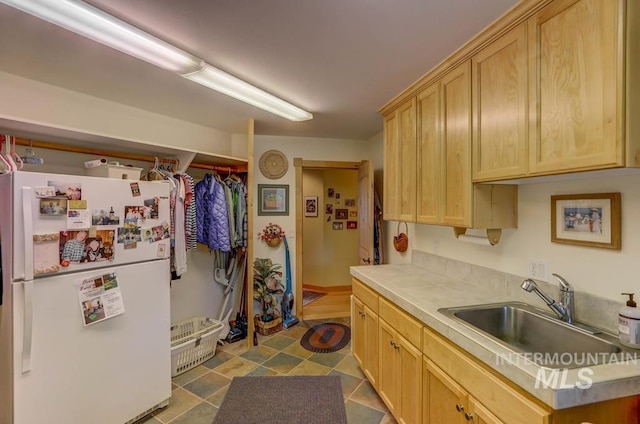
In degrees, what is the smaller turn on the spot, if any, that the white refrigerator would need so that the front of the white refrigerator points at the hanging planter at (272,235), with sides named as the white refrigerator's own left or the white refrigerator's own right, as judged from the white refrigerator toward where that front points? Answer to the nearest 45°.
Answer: approximately 90° to the white refrigerator's own left

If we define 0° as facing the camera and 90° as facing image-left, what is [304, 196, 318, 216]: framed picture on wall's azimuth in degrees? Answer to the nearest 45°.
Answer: approximately 0°

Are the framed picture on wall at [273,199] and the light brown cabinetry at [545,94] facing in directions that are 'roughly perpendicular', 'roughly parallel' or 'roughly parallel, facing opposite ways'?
roughly perpendicular

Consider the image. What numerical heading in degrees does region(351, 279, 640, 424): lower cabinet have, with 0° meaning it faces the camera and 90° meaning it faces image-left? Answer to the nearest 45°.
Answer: approximately 45°

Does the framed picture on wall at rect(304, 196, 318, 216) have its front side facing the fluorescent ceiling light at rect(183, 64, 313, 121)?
yes

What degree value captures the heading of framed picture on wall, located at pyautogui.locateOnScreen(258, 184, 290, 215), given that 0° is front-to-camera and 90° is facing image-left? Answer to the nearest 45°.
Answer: approximately 0°

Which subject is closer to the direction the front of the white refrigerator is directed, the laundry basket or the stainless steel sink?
the stainless steel sink

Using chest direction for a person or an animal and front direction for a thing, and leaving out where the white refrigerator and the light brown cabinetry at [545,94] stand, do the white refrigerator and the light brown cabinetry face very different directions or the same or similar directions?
very different directions

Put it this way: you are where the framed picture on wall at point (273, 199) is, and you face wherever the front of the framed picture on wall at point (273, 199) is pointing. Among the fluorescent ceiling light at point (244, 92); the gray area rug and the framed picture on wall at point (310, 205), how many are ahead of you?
2

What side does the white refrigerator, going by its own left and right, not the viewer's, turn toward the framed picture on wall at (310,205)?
left

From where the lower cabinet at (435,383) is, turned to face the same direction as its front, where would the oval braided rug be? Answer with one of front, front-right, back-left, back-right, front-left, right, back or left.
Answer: right

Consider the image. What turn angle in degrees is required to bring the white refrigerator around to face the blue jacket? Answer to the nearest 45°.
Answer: approximately 90° to its left

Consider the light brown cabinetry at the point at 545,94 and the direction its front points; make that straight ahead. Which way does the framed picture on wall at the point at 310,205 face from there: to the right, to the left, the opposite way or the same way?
to the left
